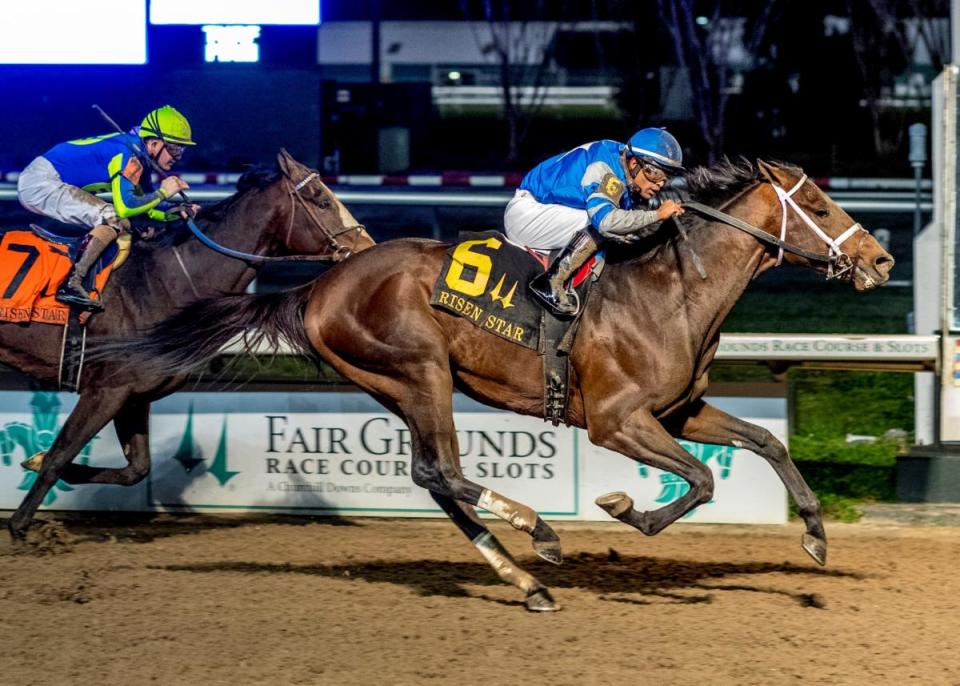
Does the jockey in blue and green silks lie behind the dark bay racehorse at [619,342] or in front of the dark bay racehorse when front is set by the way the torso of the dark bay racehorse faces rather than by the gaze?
behind

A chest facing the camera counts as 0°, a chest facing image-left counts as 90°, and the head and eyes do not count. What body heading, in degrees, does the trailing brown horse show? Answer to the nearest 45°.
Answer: approximately 270°

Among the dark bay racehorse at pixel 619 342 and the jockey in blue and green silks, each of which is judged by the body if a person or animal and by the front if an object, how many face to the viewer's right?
2

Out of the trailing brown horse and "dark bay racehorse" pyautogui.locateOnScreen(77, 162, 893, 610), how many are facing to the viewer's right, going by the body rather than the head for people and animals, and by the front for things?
2

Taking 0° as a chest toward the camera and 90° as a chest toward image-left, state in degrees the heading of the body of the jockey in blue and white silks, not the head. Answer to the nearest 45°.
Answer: approximately 270°

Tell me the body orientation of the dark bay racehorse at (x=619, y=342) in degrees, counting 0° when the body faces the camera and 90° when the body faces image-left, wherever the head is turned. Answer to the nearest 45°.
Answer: approximately 270°

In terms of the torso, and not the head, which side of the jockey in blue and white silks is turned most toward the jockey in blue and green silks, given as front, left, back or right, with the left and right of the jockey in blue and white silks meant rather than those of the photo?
back

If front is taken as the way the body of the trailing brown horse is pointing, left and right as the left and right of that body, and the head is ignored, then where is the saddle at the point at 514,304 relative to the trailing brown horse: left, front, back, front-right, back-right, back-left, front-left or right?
front-right

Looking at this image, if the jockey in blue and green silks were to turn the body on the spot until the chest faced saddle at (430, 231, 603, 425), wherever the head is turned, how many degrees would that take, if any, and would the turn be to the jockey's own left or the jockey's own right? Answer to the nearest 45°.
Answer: approximately 45° to the jockey's own right

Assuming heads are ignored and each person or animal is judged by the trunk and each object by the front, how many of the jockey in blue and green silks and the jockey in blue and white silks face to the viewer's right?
2

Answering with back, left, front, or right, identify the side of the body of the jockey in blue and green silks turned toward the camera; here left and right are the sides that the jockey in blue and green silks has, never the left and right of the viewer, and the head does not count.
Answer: right
